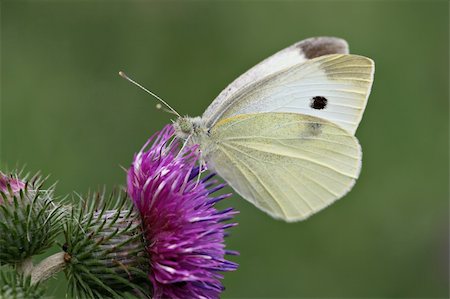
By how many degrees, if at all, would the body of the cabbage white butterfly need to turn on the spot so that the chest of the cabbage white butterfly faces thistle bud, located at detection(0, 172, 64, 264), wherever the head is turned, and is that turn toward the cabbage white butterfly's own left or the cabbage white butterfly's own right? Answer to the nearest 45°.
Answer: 0° — it already faces it

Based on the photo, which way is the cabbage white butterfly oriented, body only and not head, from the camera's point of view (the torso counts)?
to the viewer's left
